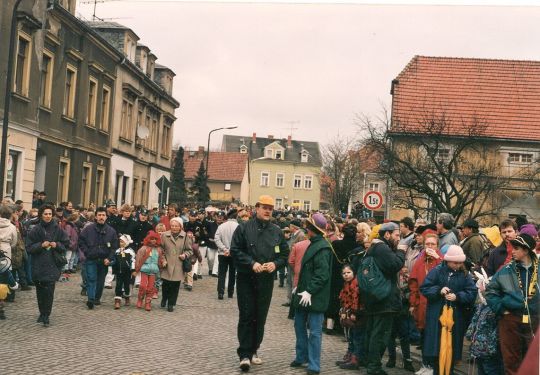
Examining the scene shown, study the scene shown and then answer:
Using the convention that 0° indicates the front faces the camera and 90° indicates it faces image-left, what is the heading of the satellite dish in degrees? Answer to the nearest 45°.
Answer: approximately 315°

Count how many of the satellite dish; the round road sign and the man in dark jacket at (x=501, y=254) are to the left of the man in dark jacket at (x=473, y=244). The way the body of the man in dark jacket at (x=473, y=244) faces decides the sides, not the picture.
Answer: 1

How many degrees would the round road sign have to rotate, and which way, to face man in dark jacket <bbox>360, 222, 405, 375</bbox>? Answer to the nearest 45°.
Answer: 0° — it already faces them

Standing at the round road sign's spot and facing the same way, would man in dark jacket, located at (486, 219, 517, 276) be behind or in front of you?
in front

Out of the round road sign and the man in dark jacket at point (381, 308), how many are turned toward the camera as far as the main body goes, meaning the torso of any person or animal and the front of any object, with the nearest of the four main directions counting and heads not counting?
1

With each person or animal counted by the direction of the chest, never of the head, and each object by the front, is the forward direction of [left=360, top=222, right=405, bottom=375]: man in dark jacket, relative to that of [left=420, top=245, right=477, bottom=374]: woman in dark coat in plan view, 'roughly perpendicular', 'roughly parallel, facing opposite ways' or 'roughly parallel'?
roughly perpendicular

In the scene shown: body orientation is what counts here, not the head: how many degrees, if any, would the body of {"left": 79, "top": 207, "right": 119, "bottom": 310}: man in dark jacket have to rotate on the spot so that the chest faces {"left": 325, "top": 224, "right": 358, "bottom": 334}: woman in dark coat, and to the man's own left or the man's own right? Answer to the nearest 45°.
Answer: approximately 45° to the man's own left

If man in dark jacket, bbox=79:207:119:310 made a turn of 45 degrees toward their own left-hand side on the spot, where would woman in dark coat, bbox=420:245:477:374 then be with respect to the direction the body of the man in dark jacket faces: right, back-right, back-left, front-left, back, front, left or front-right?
front
